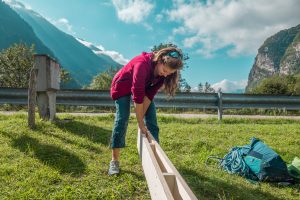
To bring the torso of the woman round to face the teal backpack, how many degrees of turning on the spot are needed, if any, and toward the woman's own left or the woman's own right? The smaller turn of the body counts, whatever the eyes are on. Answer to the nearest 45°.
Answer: approximately 45° to the woman's own left

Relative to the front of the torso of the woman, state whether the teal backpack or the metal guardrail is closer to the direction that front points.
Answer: the teal backpack
